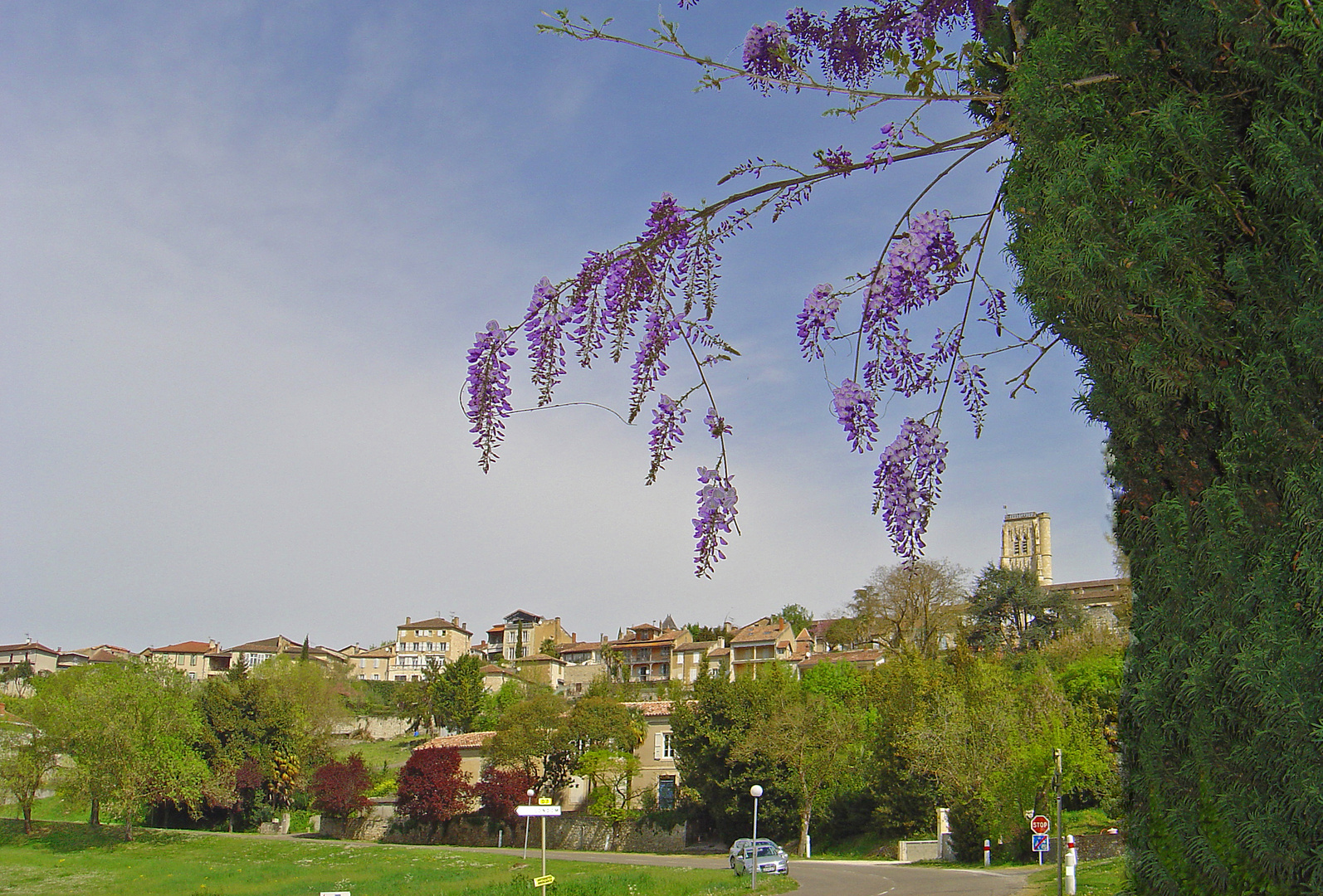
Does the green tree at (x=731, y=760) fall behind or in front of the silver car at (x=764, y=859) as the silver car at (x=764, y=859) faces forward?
behind
